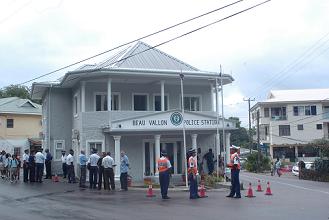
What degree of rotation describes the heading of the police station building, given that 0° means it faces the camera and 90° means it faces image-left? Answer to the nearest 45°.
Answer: approximately 0°

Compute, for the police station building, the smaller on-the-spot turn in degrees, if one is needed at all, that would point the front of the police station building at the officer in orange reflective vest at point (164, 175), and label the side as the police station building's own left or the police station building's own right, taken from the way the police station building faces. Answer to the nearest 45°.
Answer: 0° — it already faces them

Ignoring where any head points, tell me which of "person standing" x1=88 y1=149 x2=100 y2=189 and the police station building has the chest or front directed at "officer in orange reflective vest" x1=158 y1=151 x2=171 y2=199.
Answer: the police station building
